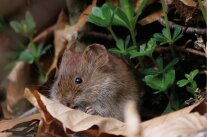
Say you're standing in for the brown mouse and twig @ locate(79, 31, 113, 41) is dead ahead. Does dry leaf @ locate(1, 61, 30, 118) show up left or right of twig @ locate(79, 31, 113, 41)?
left

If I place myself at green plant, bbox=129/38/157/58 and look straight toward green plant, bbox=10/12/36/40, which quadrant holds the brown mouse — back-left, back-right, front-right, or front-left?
front-left

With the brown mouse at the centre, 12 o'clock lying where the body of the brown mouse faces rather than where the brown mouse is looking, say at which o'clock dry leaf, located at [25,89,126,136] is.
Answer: The dry leaf is roughly at 11 o'clock from the brown mouse.

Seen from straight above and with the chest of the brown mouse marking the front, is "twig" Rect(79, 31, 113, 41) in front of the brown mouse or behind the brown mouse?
behind

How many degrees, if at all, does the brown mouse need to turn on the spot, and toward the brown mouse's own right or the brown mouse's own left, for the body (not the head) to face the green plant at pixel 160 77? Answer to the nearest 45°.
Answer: approximately 90° to the brown mouse's own left

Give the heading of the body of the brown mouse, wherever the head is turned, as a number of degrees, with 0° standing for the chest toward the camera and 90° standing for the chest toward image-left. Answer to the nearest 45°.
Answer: approximately 45°
